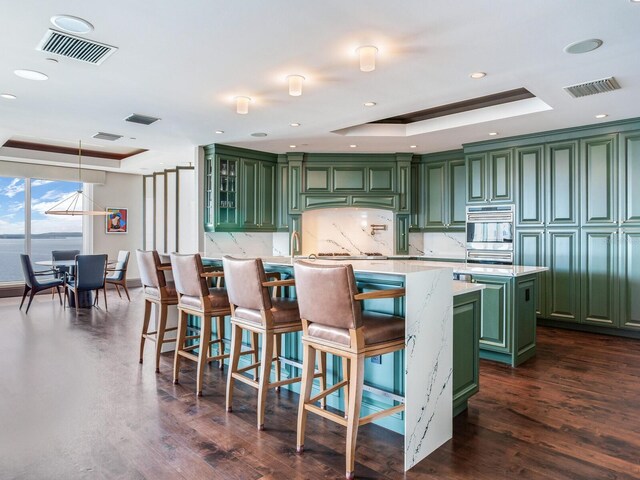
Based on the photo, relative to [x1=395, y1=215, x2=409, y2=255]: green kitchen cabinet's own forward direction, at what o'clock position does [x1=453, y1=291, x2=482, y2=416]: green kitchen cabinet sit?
[x1=453, y1=291, x2=482, y2=416]: green kitchen cabinet is roughly at 12 o'clock from [x1=395, y1=215, x2=409, y2=255]: green kitchen cabinet.

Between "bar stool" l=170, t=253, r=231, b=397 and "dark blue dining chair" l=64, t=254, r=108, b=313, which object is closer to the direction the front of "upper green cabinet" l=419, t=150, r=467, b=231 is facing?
the bar stool

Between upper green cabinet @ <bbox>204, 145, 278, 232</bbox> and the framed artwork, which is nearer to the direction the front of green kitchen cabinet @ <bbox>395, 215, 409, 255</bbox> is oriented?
the upper green cabinet

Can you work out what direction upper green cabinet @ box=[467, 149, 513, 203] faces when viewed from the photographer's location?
facing the viewer and to the left of the viewer

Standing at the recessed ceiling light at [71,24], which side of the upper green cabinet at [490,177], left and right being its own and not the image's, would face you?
front

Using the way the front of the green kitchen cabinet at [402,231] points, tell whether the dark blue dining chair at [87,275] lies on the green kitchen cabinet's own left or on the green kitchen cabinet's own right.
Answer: on the green kitchen cabinet's own right

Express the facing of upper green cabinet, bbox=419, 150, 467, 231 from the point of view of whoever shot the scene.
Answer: facing the viewer

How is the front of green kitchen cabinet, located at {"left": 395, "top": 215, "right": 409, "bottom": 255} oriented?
toward the camera

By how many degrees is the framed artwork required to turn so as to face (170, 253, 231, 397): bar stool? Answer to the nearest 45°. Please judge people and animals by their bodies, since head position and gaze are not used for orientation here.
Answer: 0° — it already faces it

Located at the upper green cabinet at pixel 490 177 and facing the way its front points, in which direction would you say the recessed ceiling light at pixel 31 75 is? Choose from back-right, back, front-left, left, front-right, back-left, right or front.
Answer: front

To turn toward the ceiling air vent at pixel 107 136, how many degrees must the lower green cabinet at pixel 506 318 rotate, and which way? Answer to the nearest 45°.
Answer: approximately 45° to its right
